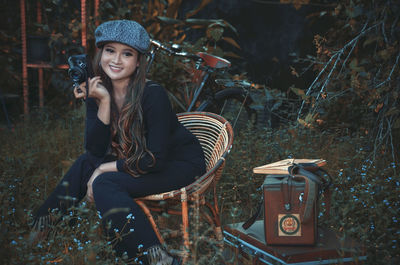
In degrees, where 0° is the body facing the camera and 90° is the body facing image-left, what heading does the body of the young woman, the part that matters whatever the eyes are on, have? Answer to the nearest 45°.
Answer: approximately 45°

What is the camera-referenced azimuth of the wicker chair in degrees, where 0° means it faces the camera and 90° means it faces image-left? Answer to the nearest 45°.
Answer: approximately 45°

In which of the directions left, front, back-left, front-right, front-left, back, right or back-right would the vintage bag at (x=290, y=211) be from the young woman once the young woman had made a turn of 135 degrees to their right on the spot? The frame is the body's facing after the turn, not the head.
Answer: back-right

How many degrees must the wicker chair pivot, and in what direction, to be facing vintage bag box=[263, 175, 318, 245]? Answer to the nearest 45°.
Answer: approximately 90° to its left

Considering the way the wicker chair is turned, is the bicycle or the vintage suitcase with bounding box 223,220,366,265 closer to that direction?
the vintage suitcase

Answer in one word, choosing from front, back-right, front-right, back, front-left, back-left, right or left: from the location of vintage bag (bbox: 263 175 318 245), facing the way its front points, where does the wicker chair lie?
back-right

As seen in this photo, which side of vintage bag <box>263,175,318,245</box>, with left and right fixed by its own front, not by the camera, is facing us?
front

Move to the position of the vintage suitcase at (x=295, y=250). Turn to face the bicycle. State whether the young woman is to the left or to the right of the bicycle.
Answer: left

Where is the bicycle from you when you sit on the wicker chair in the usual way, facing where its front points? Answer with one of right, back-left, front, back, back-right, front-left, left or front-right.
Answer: back-right

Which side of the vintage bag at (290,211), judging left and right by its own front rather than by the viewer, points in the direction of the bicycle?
back

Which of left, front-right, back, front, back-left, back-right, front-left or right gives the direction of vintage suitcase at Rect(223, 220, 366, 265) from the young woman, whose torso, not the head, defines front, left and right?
left

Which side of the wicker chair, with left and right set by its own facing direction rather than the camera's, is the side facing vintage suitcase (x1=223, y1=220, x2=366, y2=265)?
left
